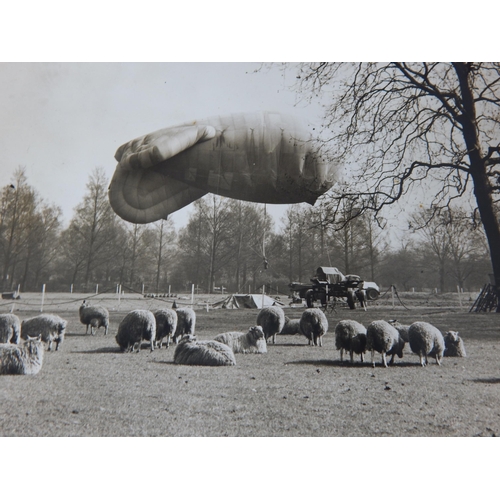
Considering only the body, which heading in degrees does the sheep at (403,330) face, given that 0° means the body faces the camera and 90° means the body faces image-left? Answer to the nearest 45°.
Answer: approximately 90°

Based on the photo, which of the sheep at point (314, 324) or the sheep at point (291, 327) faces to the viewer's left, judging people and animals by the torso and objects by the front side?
the sheep at point (291, 327)

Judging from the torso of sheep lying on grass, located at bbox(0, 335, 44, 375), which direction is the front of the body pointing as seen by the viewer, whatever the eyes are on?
to the viewer's right

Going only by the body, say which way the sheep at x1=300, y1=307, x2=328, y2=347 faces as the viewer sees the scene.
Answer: away from the camera

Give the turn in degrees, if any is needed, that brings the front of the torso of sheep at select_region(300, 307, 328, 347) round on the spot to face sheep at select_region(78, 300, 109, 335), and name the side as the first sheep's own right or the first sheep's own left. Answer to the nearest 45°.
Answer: approximately 90° to the first sheep's own left

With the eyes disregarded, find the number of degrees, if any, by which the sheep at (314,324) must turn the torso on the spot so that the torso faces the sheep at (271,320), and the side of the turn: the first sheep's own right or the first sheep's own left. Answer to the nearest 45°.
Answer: approximately 90° to the first sheep's own left
